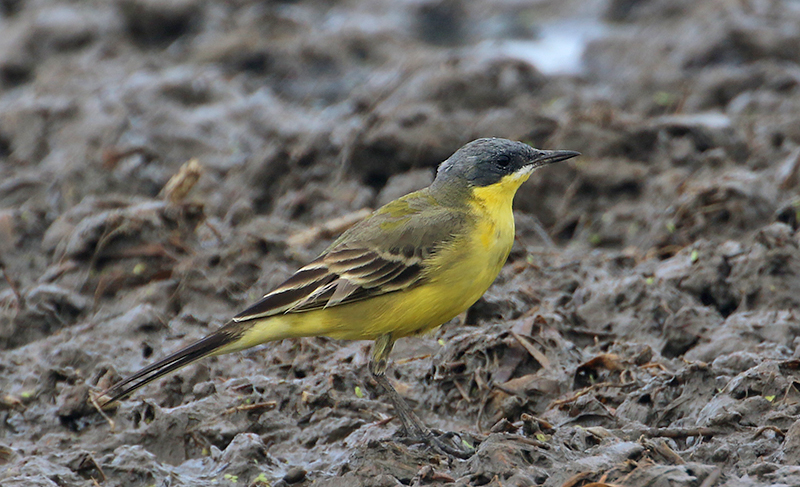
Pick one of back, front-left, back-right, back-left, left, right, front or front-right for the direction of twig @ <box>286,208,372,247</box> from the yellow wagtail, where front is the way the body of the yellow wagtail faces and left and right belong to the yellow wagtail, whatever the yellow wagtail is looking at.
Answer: left

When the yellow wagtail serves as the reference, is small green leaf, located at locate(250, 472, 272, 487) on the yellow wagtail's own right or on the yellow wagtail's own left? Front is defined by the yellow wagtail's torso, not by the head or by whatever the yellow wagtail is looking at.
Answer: on the yellow wagtail's own right

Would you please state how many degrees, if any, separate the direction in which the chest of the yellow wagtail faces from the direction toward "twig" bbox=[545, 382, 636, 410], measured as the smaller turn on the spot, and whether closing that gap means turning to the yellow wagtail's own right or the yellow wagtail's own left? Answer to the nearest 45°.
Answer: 0° — it already faces it

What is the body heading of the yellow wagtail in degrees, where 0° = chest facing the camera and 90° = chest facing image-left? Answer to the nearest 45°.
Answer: approximately 270°
